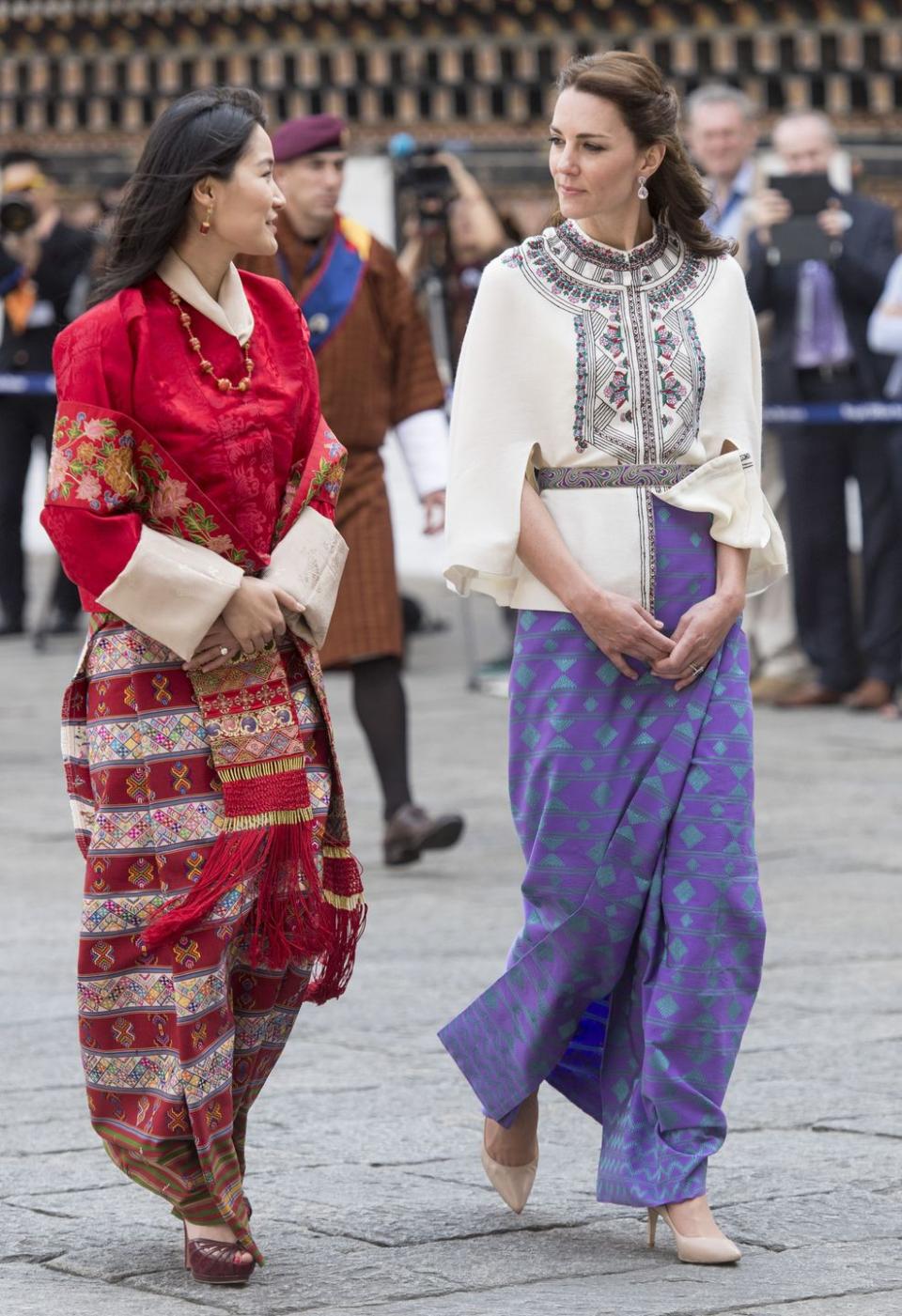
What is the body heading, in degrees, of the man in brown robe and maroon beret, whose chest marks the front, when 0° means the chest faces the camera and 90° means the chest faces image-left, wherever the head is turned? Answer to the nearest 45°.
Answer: approximately 315°

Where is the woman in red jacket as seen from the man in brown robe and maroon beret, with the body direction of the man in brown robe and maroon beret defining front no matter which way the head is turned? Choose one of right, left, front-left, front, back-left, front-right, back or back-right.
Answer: front-right

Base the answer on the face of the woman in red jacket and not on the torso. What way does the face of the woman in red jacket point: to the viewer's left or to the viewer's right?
to the viewer's right

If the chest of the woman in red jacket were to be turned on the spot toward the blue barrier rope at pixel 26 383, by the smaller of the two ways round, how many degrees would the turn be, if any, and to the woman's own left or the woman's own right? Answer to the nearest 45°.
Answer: approximately 135° to the woman's own left

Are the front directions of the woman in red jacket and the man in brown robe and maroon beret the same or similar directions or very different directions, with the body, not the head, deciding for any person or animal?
same or similar directions

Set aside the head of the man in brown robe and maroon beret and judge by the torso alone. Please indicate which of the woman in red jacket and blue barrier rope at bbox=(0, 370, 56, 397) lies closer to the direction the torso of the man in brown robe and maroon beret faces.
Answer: the woman in red jacket

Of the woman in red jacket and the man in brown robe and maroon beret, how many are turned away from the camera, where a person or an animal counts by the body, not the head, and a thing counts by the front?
0

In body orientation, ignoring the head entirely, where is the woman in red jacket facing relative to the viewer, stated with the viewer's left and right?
facing the viewer and to the right of the viewer

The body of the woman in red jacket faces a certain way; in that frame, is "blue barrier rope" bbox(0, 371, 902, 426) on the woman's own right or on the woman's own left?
on the woman's own left

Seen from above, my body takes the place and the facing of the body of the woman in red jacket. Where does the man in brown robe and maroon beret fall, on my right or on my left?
on my left
